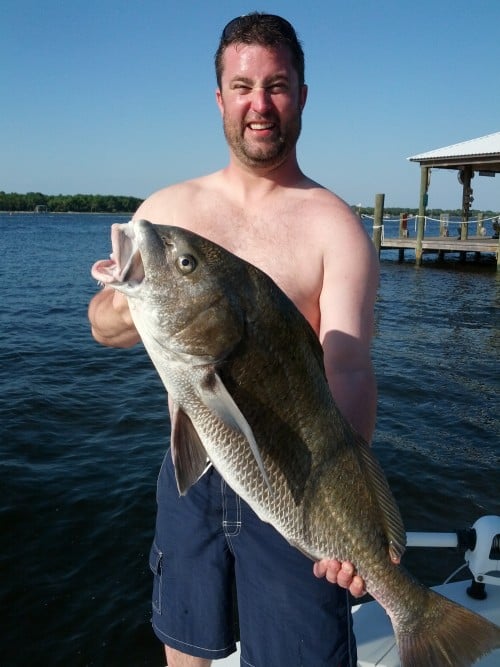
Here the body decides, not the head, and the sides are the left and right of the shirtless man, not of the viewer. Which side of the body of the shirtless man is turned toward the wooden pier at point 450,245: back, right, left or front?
back

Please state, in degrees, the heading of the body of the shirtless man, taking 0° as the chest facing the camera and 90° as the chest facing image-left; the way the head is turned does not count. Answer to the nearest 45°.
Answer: approximately 0°
